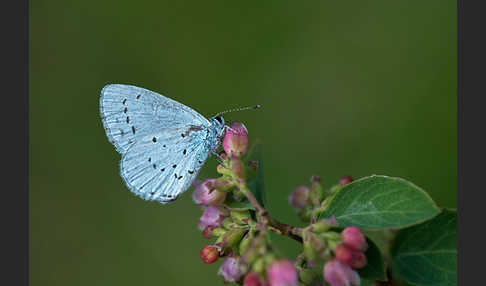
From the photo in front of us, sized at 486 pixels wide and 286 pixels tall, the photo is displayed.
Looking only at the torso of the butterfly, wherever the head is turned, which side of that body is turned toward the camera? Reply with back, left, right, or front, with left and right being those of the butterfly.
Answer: right
